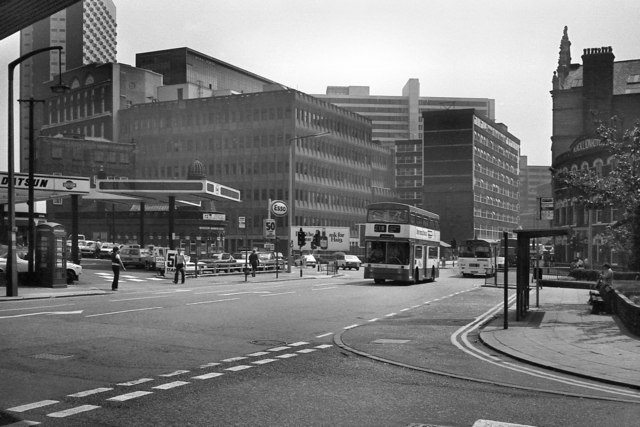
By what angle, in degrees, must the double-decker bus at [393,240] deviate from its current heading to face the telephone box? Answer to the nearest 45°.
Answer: approximately 45° to its right

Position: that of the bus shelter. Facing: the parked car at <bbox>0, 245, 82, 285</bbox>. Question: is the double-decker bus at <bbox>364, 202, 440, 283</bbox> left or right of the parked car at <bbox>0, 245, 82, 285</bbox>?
right

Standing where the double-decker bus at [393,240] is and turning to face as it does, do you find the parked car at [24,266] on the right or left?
on its right

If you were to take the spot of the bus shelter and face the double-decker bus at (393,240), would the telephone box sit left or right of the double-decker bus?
left

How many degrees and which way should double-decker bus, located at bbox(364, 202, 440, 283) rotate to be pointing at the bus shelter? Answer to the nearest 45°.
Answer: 0° — it already faces it

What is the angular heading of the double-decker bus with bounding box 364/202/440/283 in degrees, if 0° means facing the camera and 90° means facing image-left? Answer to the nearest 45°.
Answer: approximately 0°

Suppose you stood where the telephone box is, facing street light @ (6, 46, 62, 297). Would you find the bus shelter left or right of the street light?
left
